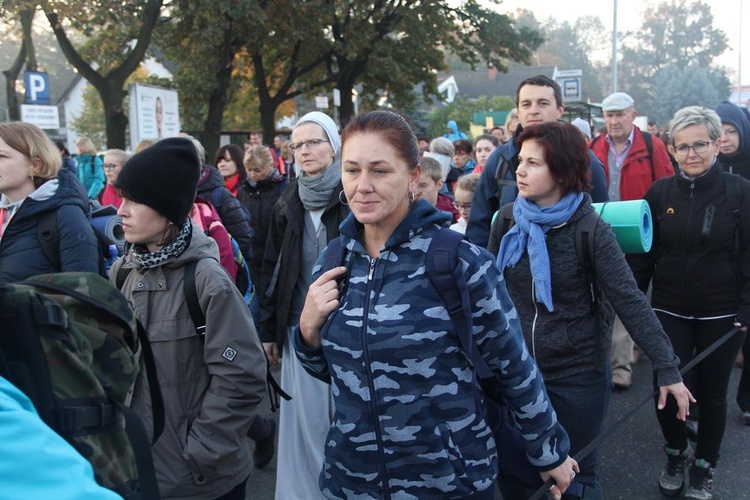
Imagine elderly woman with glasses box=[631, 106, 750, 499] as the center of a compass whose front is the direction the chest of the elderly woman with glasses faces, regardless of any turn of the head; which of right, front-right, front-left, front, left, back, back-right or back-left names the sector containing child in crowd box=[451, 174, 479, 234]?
back-right

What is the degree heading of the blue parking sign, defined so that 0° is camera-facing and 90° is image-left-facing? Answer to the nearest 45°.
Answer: approximately 0°

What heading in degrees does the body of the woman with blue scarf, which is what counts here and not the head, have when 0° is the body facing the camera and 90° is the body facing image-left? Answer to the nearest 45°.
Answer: approximately 45°

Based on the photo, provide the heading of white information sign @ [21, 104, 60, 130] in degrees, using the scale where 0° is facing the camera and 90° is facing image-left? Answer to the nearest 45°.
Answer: approximately 0°
